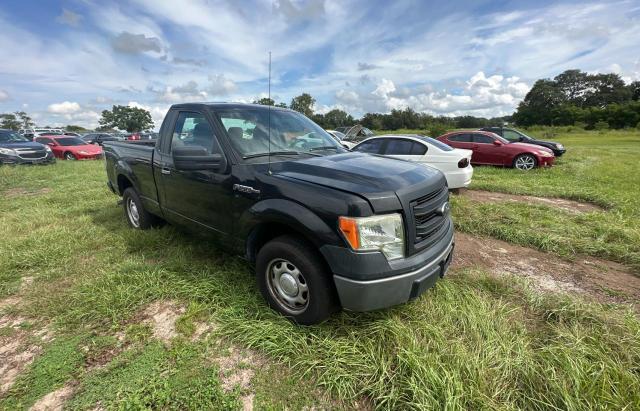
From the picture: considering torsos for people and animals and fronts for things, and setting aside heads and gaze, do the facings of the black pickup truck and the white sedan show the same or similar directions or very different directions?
very different directions

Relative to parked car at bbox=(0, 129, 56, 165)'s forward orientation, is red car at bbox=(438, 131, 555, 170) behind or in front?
in front

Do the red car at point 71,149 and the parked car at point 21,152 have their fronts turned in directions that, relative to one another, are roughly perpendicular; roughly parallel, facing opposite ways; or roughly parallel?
roughly parallel

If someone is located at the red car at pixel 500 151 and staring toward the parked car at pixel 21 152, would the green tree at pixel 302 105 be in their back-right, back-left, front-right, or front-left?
front-right

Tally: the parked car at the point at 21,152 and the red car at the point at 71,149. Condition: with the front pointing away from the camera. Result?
0

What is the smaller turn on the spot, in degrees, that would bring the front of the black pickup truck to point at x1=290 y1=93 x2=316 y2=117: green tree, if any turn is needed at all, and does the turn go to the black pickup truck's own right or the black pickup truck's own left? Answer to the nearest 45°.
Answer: approximately 135° to the black pickup truck's own left

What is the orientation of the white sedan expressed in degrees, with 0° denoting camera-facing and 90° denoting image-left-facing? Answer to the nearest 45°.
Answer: approximately 135°

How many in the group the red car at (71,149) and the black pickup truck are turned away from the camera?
0
